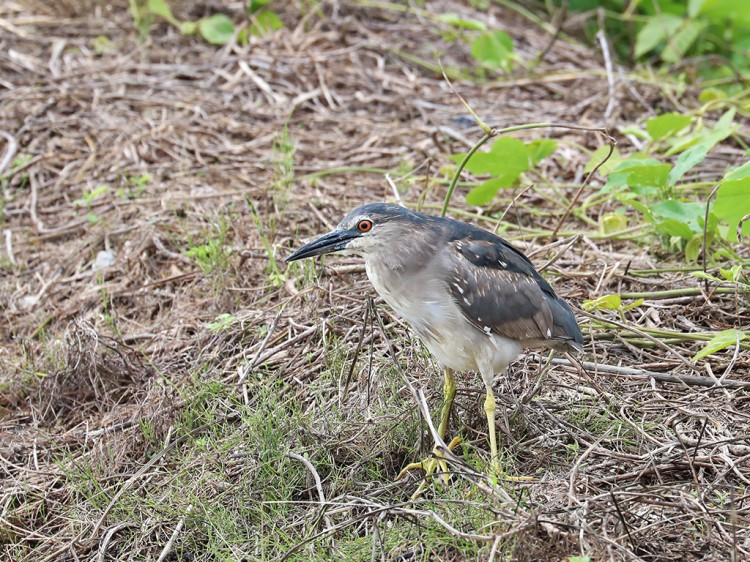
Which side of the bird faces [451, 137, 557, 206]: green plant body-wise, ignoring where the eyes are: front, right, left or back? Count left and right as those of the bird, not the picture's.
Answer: right

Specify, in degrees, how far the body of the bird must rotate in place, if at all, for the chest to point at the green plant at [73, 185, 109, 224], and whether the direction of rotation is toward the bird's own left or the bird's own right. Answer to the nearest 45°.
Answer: approximately 45° to the bird's own right

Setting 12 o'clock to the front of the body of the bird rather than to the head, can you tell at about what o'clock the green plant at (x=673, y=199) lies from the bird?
The green plant is roughly at 4 o'clock from the bird.

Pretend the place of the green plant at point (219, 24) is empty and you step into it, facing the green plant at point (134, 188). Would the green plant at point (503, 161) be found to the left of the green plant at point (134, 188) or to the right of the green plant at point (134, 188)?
left

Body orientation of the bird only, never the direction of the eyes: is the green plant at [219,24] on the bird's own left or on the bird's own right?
on the bird's own right

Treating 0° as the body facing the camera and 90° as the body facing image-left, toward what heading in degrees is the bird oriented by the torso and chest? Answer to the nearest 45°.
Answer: approximately 90°
